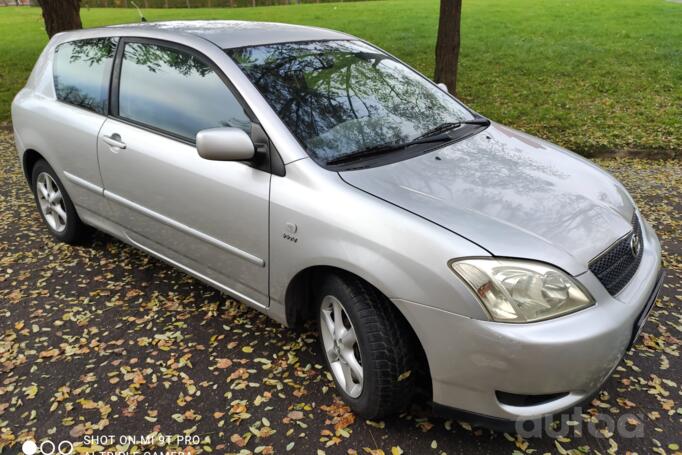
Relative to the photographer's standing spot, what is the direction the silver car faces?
facing the viewer and to the right of the viewer
